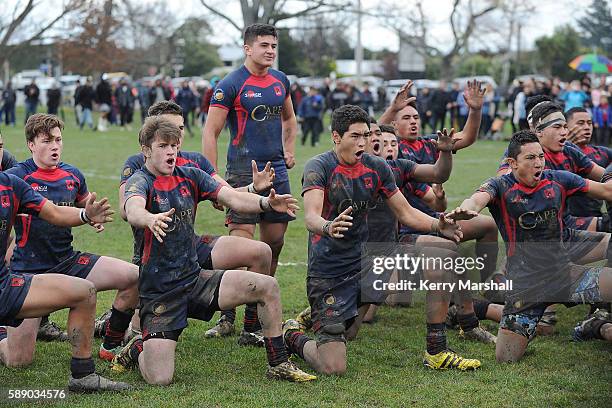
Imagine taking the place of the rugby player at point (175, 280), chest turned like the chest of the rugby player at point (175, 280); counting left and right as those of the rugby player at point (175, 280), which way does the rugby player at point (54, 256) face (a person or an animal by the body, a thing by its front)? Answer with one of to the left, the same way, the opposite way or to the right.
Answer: the same way

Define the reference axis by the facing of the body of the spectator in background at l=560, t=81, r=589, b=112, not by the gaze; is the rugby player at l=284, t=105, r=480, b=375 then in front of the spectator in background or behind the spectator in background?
in front

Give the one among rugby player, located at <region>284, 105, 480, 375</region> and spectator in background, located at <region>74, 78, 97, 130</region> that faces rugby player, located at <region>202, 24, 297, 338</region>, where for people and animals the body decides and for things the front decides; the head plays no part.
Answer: the spectator in background

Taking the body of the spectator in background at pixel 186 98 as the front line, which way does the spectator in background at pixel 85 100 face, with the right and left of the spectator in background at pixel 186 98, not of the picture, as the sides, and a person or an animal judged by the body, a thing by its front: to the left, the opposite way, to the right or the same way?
the same way

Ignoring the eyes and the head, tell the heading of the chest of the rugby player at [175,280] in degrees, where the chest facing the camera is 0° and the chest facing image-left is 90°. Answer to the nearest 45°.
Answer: approximately 315°

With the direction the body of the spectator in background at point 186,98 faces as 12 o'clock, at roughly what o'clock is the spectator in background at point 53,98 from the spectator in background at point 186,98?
the spectator in background at point 53,98 is roughly at 4 o'clock from the spectator in background at point 186,98.

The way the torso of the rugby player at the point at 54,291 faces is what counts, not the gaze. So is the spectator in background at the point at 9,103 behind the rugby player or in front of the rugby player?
behind

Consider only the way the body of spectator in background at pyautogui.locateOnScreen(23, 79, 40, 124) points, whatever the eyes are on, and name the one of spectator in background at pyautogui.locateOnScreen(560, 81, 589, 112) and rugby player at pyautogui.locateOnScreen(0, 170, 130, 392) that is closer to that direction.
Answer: the rugby player

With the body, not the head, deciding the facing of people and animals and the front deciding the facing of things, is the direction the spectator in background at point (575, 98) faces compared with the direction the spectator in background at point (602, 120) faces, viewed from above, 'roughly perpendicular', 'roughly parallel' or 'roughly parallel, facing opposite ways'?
roughly parallel

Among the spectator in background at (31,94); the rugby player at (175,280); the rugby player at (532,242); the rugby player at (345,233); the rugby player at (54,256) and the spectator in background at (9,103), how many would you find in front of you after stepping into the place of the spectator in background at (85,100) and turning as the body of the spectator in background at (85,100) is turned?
4

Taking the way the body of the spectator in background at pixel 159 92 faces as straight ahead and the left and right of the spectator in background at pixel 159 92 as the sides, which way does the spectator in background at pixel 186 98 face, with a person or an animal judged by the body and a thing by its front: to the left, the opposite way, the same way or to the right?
the same way

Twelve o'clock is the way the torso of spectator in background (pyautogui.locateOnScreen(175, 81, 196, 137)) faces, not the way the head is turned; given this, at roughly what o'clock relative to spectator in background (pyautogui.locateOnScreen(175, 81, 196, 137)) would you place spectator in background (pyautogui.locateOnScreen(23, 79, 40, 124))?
spectator in background (pyautogui.locateOnScreen(23, 79, 40, 124)) is roughly at 4 o'clock from spectator in background (pyautogui.locateOnScreen(175, 81, 196, 137)).

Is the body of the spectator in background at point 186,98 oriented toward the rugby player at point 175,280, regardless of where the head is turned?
yes

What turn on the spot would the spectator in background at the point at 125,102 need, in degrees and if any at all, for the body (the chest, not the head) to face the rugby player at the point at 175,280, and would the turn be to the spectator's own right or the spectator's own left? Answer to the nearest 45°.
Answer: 0° — they already face them

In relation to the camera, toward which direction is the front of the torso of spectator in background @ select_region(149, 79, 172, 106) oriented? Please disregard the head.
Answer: toward the camera

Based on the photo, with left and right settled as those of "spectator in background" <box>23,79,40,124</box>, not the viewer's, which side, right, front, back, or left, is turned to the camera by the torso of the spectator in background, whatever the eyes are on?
front

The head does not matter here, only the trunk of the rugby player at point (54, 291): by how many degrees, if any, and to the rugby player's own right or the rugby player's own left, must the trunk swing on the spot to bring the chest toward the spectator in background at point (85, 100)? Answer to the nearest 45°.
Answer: approximately 135° to the rugby player's own left

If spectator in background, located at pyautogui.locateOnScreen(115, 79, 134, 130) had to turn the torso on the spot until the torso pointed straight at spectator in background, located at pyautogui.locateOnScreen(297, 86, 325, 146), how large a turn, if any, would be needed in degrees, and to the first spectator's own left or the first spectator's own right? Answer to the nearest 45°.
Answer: approximately 45° to the first spectator's own left

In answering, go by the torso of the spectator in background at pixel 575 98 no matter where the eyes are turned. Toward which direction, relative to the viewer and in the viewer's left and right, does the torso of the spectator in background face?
facing the viewer
